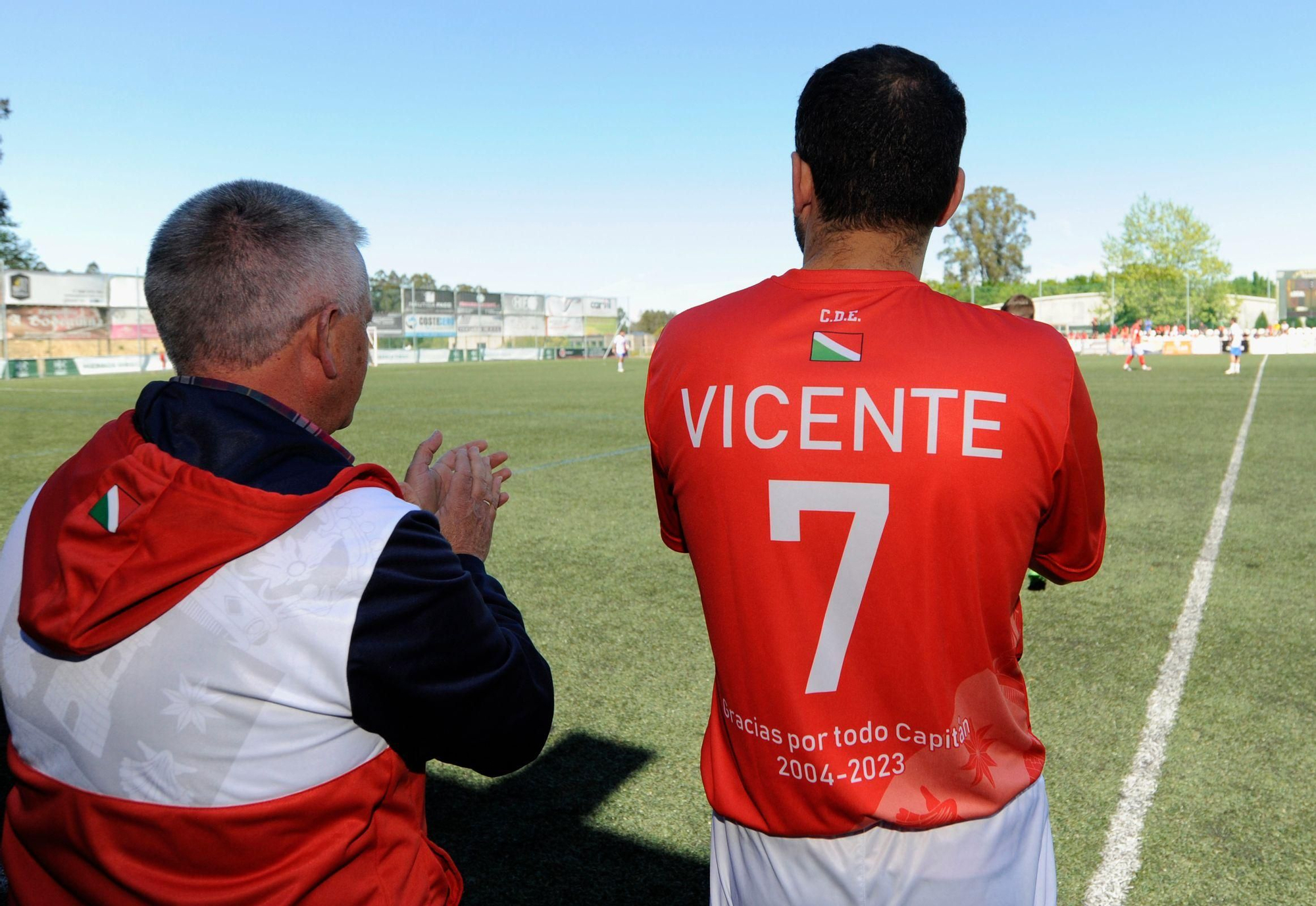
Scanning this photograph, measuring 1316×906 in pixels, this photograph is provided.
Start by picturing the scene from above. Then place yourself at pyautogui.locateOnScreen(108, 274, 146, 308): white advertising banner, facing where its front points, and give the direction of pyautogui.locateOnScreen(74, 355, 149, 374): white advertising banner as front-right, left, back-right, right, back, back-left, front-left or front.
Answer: front

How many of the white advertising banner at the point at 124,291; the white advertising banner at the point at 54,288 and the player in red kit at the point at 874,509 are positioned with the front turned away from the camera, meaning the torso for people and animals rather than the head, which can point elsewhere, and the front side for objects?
1

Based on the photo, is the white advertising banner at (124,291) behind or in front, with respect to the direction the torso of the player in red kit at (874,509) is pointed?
in front

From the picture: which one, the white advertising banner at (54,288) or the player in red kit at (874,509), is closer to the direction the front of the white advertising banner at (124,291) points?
the player in red kit

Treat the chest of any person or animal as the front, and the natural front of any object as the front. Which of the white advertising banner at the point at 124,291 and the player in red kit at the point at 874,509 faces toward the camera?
the white advertising banner

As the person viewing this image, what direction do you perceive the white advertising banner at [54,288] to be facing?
facing the viewer

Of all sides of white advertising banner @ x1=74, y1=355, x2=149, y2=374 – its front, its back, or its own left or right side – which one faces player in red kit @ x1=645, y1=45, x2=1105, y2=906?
front

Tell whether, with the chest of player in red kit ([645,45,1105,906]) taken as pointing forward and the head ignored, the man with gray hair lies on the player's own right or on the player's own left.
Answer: on the player's own left

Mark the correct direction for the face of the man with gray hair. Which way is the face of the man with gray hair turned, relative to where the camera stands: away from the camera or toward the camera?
away from the camera

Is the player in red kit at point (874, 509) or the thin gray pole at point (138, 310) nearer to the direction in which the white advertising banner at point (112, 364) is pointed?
the player in red kit

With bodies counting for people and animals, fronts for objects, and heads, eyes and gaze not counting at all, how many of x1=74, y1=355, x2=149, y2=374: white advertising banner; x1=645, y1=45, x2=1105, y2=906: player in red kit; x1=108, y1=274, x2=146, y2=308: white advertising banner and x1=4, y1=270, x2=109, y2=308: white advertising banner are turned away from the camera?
1

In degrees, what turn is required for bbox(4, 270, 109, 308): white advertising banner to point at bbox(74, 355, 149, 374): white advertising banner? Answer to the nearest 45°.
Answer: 0° — it already faces it

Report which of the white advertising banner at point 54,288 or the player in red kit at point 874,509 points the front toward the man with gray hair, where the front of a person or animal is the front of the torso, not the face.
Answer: the white advertising banner

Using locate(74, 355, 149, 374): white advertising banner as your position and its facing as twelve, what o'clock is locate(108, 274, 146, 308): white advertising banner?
locate(108, 274, 146, 308): white advertising banner is roughly at 6 o'clock from locate(74, 355, 149, 374): white advertising banner.

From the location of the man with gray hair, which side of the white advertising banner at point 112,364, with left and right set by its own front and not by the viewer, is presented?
front

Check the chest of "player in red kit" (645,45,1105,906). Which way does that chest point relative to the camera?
away from the camera

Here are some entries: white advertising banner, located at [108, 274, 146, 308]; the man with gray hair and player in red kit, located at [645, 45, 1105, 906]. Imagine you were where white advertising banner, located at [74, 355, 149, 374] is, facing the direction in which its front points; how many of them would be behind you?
1

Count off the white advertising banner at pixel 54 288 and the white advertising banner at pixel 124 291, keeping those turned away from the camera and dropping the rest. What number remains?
0
